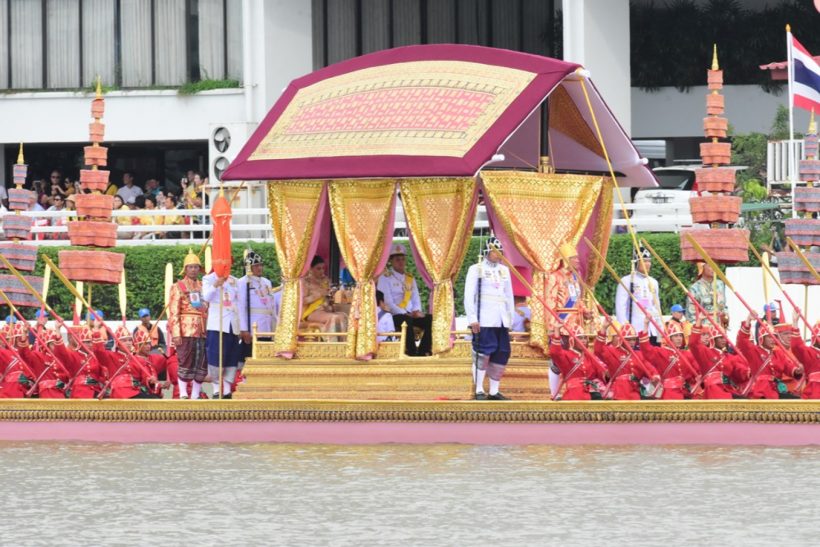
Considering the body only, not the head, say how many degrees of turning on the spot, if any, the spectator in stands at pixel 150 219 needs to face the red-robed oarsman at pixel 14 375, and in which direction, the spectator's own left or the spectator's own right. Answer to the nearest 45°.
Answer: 0° — they already face them

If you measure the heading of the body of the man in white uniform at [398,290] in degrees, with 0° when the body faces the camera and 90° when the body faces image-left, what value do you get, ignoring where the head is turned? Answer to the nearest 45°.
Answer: approximately 315°

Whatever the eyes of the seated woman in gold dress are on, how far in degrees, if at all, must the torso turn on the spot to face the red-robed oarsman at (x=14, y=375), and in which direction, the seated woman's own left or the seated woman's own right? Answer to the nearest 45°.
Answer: approximately 135° to the seated woman's own right

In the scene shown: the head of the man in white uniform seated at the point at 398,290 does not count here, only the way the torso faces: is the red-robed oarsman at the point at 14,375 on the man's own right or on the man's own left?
on the man's own right

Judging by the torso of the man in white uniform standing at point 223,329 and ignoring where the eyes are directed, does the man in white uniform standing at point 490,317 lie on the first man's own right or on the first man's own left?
on the first man's own left

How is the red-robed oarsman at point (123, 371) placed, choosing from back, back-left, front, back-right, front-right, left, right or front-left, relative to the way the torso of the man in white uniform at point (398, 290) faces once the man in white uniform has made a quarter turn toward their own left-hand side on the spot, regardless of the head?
back-left

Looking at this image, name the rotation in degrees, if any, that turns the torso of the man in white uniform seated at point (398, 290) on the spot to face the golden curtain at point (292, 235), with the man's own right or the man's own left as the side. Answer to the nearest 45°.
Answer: approximately 90° to the man's own right
